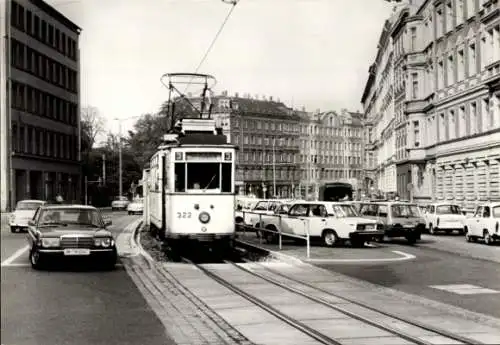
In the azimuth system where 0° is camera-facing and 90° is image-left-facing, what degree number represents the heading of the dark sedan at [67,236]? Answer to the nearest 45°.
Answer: approximately 0°

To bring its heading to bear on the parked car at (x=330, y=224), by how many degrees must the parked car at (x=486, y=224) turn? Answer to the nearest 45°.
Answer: approximately 90° to its left

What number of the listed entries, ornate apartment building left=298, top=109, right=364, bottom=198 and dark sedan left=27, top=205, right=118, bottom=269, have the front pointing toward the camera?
2

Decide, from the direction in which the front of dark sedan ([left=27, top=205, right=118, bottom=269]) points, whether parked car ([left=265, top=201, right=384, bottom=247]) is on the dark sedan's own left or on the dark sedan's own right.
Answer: on the dark sedan's own left

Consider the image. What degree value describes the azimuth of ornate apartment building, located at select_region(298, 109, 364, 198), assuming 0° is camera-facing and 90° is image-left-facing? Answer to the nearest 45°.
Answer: approximately 0°

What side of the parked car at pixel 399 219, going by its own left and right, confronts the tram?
right
